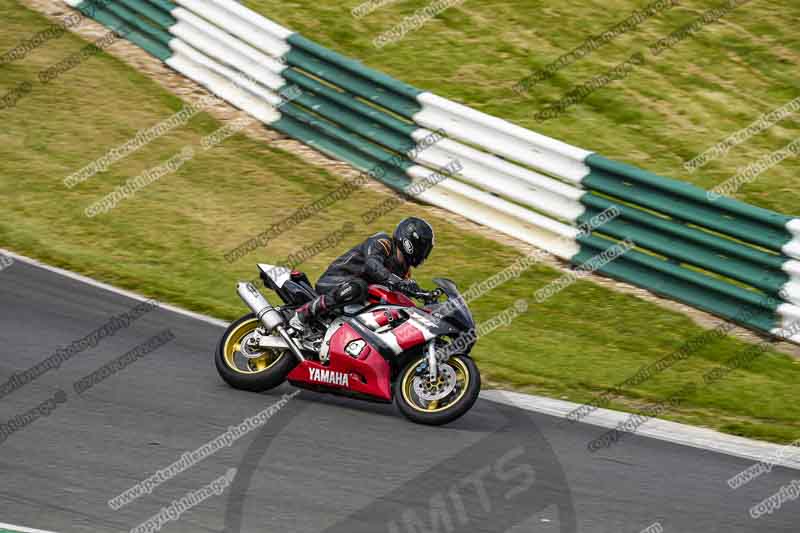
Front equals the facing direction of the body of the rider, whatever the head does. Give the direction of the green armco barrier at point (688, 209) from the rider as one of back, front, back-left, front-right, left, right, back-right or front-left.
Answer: front-left

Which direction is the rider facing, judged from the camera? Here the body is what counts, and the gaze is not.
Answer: to the viewer's right

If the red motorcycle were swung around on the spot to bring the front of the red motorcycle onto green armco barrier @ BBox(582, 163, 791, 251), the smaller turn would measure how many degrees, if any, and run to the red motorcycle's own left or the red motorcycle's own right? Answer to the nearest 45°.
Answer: approximately 45° to the red motorcycle's own left

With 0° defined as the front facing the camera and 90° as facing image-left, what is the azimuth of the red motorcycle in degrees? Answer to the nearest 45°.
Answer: approximately 270°

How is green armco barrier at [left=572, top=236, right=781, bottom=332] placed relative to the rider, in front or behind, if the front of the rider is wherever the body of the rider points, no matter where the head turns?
in front

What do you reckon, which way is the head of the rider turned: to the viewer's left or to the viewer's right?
to the viewer's right
